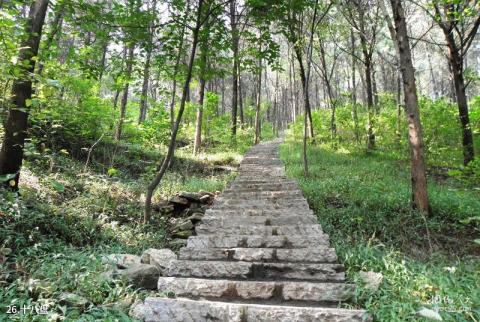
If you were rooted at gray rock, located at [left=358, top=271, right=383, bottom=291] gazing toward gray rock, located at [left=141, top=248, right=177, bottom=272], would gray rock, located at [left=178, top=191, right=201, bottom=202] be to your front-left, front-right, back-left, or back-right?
front-right

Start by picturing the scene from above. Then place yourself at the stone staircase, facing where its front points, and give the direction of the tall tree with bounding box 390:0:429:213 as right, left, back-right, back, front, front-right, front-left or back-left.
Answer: back-left

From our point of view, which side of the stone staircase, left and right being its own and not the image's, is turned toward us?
front

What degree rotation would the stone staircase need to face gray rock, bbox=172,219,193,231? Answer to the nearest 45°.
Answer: approximately 135° to its right

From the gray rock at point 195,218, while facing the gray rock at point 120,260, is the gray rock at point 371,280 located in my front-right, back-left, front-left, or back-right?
front-left

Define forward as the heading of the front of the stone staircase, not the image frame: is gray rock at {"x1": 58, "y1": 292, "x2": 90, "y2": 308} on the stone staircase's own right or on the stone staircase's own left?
on the stone staircase's own right

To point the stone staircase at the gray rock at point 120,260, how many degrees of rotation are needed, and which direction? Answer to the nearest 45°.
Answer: approximately 90° to its right

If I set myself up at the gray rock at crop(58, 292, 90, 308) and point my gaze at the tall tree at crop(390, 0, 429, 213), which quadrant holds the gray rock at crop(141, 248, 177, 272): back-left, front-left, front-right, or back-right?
front-left

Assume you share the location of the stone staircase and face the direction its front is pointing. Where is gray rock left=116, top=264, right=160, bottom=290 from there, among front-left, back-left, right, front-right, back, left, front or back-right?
right

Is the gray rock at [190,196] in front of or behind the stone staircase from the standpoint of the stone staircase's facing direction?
behind
